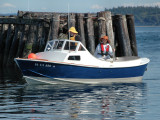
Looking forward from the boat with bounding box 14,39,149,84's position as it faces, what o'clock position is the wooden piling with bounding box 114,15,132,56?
The wooden piling is roughly at 4 o'clock from the boat.

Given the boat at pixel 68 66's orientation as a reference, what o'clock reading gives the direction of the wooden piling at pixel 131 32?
The wooden piling is roughly at 4 o'clock from the boat.

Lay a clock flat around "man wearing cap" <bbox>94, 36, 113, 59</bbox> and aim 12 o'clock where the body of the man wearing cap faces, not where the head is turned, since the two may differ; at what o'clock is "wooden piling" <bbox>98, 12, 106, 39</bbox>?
The wooden piling is roughly at 6 o'clock from the man wearing cap.

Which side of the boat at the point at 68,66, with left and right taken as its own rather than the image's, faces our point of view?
left

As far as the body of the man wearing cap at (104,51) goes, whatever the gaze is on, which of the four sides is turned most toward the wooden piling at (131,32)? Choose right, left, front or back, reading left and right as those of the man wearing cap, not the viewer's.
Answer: back

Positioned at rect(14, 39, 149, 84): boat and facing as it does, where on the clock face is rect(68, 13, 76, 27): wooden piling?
The wooden piling is roughly at 3 o'clock from the boat.

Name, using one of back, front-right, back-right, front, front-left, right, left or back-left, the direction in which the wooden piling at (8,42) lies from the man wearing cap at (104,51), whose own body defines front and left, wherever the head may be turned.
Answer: back-right

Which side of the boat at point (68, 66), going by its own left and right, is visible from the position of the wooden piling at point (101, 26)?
right

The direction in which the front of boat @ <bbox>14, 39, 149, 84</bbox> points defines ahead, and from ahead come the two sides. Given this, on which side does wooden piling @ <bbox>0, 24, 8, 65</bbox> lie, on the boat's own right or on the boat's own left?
on the boat's own right

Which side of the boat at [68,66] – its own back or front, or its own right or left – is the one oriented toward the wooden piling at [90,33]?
right

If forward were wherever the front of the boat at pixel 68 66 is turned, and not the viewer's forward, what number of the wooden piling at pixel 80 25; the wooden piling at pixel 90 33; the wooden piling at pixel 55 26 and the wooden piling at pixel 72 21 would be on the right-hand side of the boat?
4
